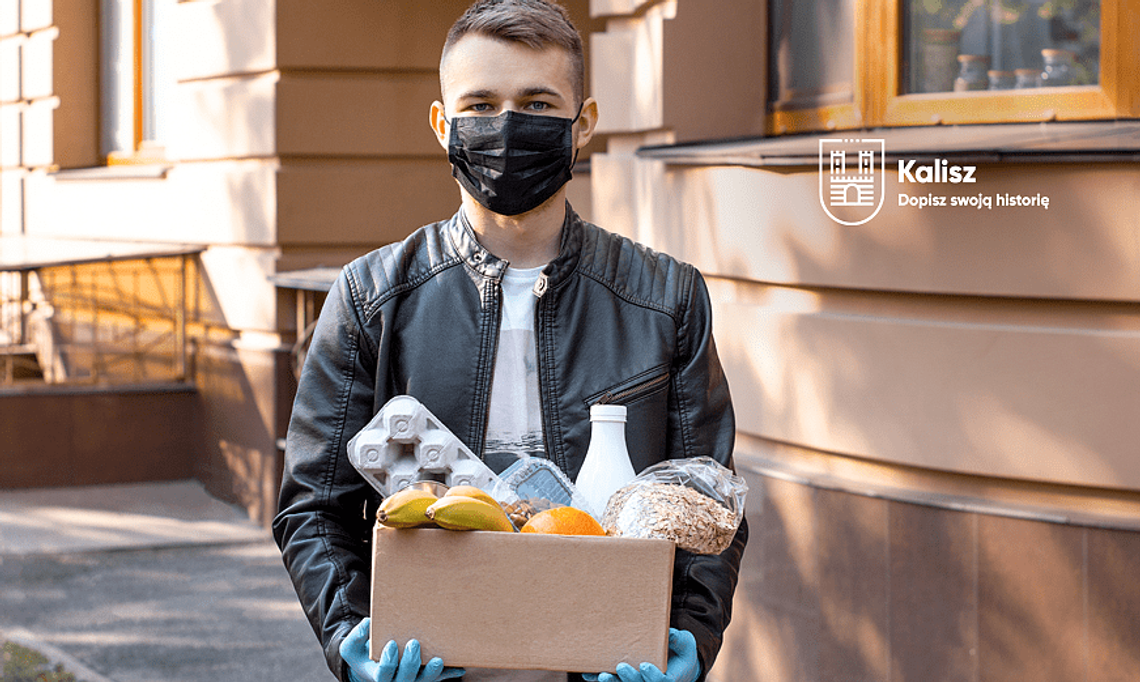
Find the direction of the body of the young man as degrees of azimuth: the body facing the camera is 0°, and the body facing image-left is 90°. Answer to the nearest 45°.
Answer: approximately 0°
